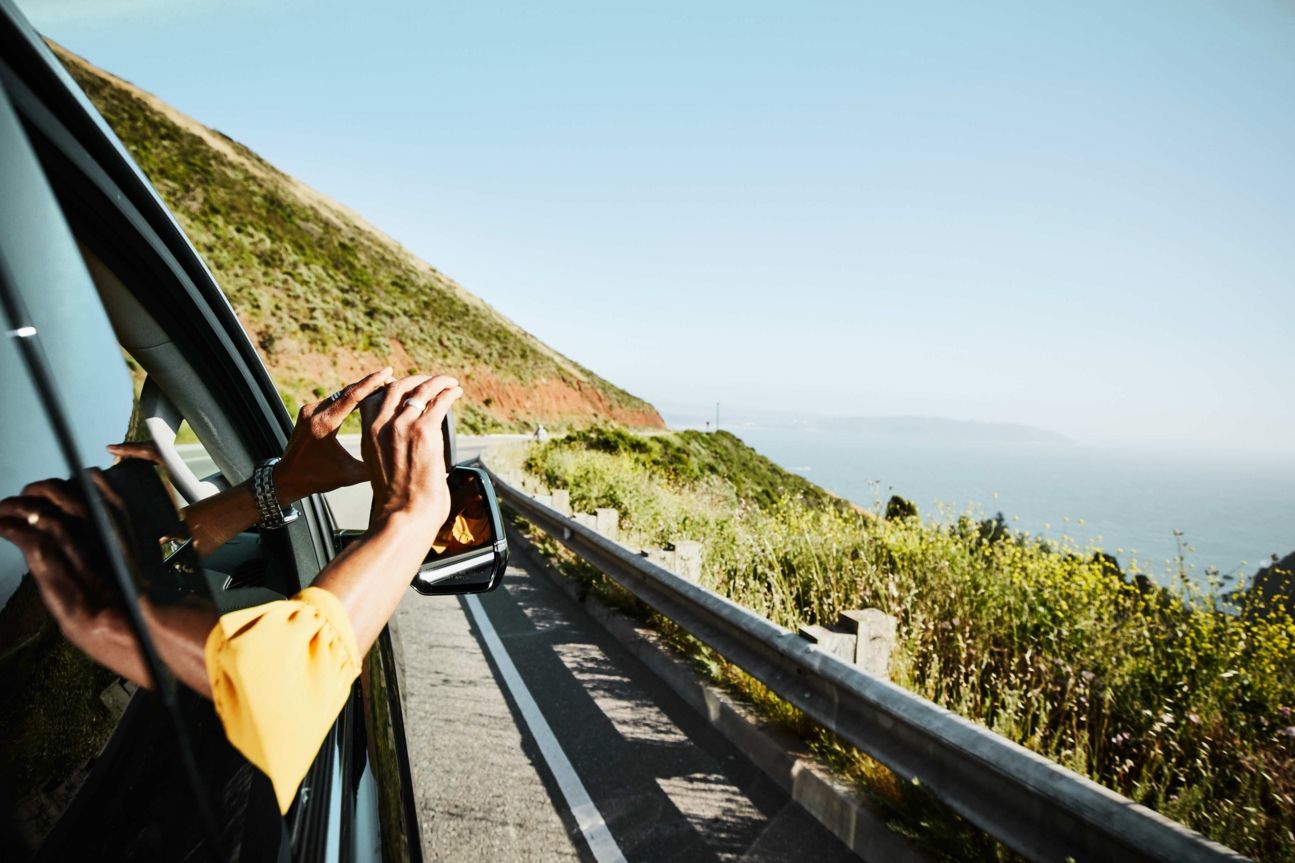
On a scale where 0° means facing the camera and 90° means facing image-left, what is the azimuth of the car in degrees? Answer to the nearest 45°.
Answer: approximately 180°

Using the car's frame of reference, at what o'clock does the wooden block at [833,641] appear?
The wooden block is roughly at 2 o'clock from the car.

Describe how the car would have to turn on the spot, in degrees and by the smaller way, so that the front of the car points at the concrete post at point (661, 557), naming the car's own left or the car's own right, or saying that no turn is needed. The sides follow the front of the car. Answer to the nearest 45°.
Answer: approximately 45° to the car's own right

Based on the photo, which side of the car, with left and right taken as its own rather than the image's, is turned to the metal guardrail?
right

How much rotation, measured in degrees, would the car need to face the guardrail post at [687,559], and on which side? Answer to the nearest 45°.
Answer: approximately 45° to its right

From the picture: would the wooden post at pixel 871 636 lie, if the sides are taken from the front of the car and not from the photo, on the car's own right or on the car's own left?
on the car's own right

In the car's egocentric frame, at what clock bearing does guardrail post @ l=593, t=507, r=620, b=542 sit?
The guardrail post is roughly at 1 o'clock from the car.
